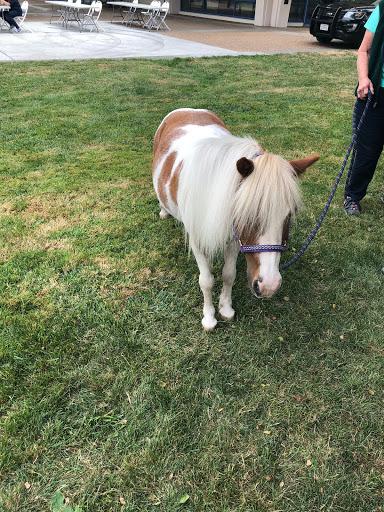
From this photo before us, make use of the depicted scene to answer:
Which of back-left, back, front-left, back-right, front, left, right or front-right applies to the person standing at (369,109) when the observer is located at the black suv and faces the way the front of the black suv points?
front-left

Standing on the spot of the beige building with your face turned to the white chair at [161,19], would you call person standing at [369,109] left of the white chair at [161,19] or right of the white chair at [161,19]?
left

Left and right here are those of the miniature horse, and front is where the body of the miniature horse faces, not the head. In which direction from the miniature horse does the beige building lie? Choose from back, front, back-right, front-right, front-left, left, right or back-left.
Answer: back-left

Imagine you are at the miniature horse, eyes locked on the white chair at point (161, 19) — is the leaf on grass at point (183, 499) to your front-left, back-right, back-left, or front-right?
back-left

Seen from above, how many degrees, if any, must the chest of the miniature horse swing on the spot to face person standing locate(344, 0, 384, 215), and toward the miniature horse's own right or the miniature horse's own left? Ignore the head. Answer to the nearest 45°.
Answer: approximately 90° to the miniature horse's own left

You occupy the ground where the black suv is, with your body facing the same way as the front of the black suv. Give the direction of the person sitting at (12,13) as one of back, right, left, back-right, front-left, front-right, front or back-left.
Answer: front-right
